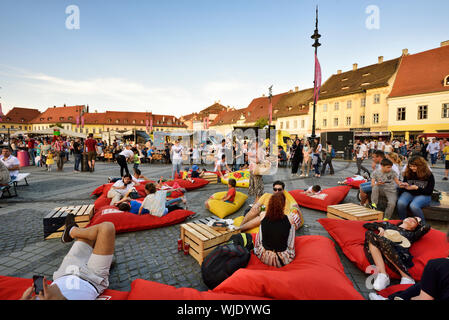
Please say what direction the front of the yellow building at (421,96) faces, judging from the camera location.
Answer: facing the viewer and to the left of the viewer

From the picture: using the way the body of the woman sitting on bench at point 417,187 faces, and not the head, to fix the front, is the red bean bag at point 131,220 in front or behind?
in front

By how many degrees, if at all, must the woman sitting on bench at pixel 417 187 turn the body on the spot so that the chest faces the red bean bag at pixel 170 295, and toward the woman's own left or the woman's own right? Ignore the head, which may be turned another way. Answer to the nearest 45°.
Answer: approximately 45° to the woman's own left

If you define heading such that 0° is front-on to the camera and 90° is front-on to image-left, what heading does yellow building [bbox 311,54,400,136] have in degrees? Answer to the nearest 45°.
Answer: approximately 45°

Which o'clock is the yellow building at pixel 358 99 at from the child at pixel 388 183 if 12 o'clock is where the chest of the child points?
The yellow building is roughly at 6 o'clock from the child.

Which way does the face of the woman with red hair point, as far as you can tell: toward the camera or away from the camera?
away from the camera

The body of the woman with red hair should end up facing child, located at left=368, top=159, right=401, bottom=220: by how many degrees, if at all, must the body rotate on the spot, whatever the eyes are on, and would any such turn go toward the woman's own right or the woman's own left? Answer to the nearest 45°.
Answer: approximately 45° to the woman's own right

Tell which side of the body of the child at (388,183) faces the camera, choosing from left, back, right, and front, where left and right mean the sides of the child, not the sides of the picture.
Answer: front

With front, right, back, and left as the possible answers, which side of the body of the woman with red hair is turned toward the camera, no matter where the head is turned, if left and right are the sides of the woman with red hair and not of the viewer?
back

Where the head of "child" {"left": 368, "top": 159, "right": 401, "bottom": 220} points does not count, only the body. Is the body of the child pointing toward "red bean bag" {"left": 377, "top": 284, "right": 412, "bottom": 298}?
yes

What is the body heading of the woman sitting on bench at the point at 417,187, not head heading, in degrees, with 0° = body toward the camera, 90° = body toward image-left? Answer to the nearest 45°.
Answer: approximately 45°

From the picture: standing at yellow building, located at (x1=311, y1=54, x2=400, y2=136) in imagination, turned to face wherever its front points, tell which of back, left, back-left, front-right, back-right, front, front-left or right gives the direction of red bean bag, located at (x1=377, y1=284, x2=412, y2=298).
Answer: front-left

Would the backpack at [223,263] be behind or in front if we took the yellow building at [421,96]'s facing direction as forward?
in front

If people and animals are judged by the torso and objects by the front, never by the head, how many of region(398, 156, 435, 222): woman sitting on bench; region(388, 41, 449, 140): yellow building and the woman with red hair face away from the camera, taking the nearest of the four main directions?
1
